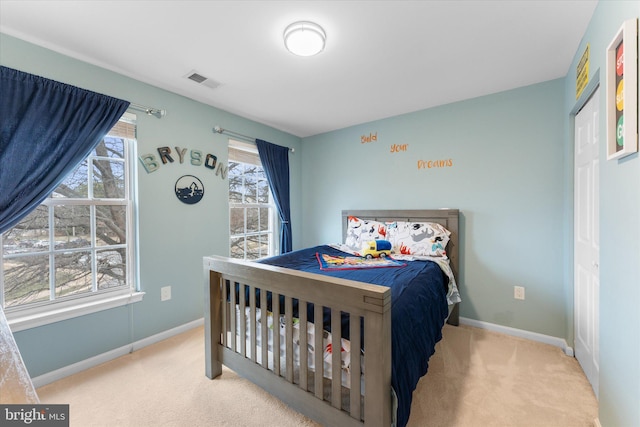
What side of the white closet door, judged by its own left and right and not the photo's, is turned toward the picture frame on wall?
left

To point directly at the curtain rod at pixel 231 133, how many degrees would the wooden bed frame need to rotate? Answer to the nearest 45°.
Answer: approximately 90° to its right

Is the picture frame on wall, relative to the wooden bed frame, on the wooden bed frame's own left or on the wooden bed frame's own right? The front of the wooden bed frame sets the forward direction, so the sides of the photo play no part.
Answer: on the wooden bed frame's own left

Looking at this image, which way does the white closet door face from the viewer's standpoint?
to the viewer's left

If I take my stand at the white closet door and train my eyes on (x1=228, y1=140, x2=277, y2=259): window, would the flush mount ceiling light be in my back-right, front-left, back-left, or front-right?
front-left

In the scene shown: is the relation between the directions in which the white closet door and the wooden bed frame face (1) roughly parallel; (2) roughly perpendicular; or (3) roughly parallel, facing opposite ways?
roughly perpendicular

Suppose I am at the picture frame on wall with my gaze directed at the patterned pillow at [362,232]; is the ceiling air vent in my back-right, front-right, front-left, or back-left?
front-left

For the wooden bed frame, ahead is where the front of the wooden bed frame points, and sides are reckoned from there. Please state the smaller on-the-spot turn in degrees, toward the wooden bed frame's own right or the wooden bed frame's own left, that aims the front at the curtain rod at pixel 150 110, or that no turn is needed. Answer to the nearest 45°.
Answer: approximately 90° to the wooden bed frame's own right

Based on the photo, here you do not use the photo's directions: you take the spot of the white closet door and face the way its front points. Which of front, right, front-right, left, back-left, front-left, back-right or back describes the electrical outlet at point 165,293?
front-left

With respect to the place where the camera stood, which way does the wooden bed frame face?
facing the viewer and to the left of the viewer

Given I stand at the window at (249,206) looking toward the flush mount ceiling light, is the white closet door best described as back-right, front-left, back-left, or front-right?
front-left

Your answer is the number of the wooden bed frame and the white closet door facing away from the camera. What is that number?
0

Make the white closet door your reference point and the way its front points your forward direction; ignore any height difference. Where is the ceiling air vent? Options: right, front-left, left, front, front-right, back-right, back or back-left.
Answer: front-left
